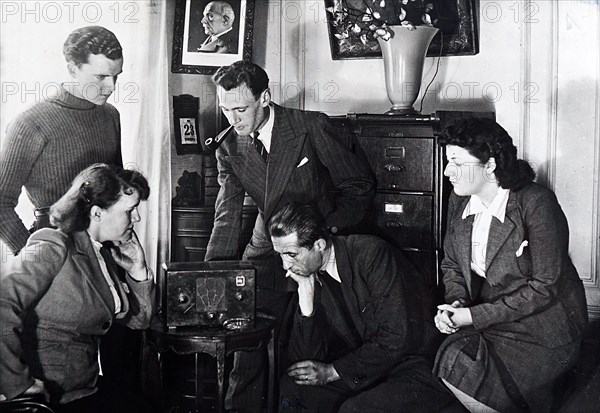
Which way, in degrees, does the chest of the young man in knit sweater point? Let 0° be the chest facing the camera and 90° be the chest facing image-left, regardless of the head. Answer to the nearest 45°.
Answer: approximately 315°

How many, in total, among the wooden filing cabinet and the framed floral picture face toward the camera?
2

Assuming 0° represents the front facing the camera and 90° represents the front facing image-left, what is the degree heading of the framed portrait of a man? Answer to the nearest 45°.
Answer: approximately 0°

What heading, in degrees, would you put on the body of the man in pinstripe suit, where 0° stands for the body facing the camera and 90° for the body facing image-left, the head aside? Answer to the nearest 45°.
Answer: approximately 45°
